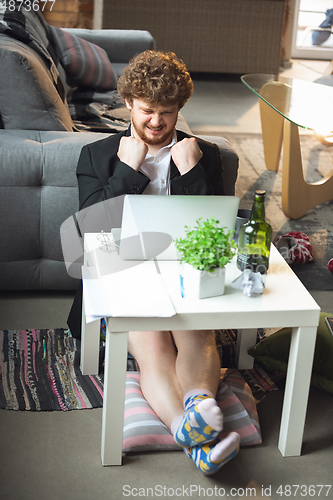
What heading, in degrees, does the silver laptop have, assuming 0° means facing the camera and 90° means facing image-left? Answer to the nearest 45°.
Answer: approximately 180°

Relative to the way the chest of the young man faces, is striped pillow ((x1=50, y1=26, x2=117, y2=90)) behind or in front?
behind

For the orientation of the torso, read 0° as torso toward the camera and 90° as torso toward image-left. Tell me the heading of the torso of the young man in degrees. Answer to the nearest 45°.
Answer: approximately 0°

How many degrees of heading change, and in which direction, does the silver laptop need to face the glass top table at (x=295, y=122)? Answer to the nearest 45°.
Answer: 0° — it already faces it

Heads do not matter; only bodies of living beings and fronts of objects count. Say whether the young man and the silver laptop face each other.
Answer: yes

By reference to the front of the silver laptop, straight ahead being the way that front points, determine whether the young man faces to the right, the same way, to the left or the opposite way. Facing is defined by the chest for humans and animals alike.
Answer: the opposite way
